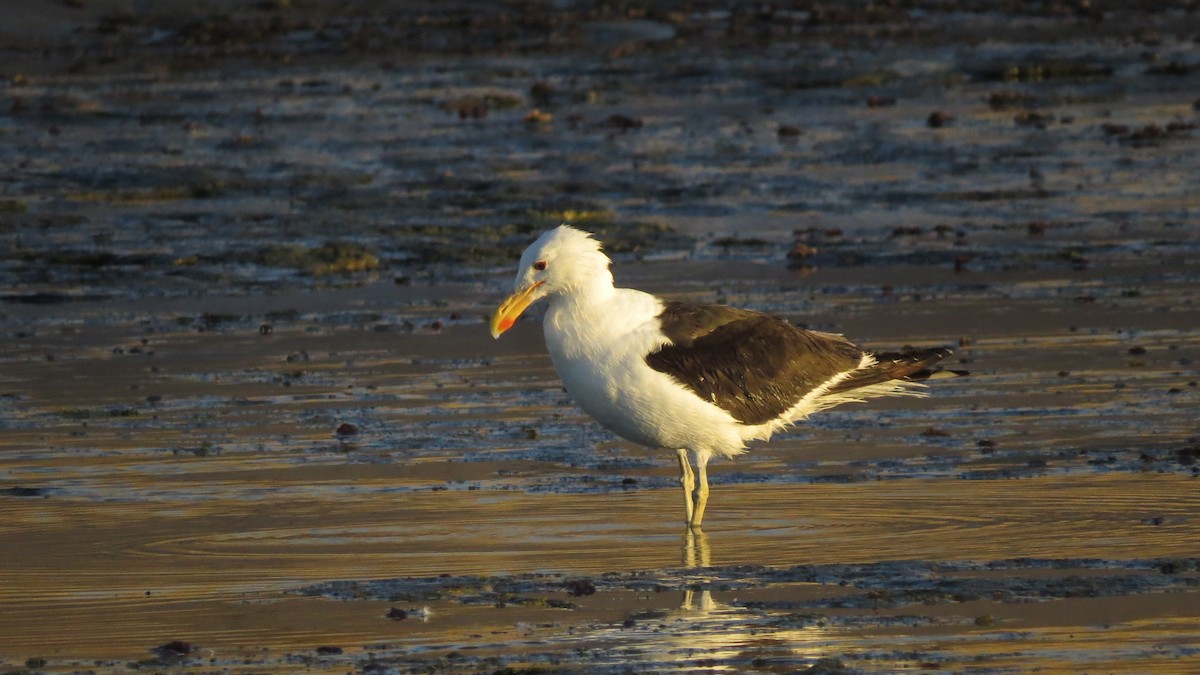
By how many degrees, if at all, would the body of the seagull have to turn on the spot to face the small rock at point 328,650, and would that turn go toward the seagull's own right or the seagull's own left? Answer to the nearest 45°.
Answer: approximately 45° to the seagull's own left

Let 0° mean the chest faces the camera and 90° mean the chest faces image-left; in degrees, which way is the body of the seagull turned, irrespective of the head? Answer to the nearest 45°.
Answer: approximately 90°

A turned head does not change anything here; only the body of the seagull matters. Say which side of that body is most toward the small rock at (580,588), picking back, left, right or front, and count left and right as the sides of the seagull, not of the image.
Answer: left

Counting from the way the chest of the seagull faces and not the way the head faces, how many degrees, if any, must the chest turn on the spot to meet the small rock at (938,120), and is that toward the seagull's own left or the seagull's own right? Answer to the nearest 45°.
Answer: approximately 90° to the seagull's own right
